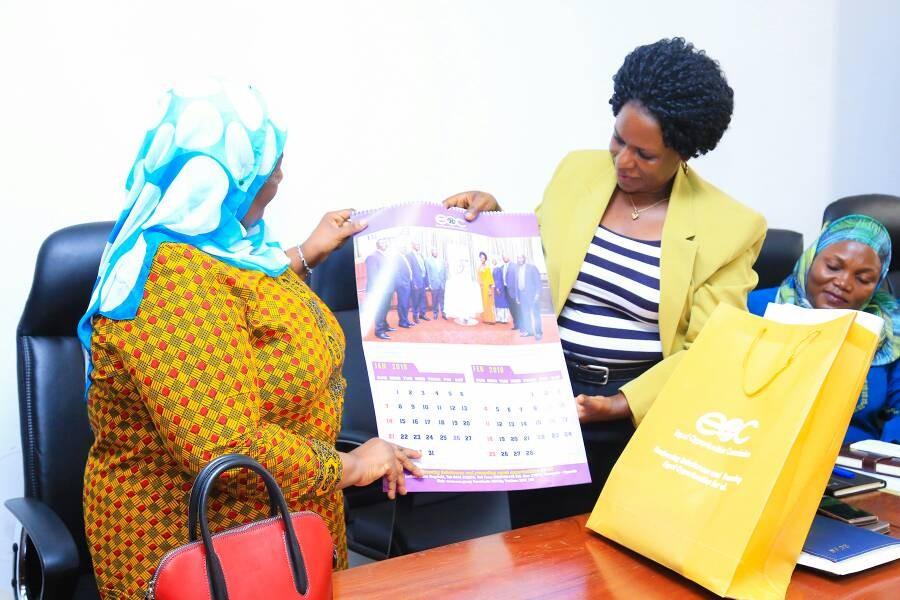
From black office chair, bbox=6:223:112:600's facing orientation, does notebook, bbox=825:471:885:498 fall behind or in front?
in front

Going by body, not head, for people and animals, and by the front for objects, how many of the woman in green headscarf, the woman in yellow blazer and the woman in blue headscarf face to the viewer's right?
1

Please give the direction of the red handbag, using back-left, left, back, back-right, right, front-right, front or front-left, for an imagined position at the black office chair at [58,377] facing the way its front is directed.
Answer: front-right

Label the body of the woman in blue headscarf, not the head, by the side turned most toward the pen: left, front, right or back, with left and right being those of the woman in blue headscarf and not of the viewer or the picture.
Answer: front

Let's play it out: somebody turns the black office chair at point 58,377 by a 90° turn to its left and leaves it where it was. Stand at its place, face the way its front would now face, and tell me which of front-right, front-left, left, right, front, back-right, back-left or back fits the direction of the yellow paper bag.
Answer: right

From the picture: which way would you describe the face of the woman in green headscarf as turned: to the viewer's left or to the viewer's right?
to the viewer's left

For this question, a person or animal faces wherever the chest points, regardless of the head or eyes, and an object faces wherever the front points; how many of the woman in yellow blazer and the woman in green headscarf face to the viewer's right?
0

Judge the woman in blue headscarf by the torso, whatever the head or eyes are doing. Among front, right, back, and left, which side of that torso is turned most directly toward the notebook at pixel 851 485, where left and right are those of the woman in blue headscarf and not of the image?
front

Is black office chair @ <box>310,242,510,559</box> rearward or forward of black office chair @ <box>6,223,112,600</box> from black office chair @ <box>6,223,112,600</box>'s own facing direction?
forward

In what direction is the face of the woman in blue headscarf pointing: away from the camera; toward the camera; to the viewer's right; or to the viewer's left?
to the viewer's right

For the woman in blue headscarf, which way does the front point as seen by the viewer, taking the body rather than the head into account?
to the viewer's right

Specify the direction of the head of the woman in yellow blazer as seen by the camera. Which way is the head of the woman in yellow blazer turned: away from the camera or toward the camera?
toward the camera

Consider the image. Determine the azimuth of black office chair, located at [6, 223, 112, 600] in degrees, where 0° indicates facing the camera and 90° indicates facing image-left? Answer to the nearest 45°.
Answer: approximately 315°
